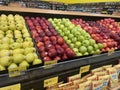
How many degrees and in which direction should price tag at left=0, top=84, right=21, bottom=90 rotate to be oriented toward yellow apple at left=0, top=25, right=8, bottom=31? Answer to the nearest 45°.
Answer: approximately 135° to its left

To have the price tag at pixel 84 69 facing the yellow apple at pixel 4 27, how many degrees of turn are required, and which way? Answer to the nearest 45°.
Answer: approximately 135° to its right

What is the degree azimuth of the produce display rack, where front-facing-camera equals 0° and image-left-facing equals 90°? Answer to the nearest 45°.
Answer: approximately 315°

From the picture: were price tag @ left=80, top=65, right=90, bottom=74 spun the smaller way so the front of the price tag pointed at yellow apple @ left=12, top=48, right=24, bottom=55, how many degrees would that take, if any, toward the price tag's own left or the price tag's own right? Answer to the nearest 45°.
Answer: approximately 90° to the price tag's own right

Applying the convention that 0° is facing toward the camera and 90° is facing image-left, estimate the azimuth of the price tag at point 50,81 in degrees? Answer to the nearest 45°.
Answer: approximately 315°

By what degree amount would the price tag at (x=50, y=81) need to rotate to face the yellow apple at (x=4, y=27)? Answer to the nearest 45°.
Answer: approximately 180°

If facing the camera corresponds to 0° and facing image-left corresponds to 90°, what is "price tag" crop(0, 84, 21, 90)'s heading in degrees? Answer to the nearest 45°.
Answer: approximately 315°
